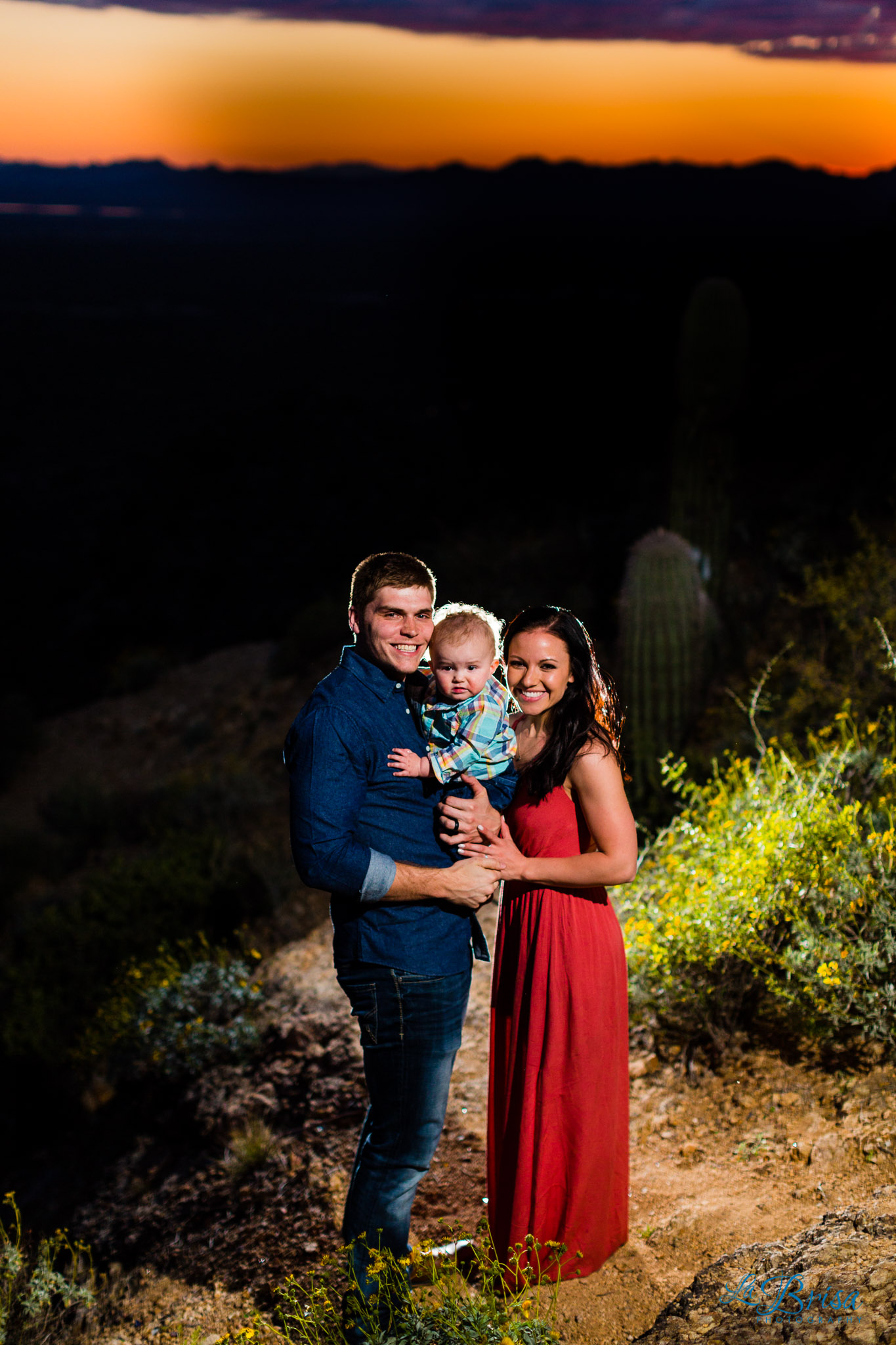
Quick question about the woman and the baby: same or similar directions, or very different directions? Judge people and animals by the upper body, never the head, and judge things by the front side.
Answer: same or similar directions

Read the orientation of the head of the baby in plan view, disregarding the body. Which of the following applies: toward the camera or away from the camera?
toward the camera

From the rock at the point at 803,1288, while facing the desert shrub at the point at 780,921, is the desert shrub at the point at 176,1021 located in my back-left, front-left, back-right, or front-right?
front-left

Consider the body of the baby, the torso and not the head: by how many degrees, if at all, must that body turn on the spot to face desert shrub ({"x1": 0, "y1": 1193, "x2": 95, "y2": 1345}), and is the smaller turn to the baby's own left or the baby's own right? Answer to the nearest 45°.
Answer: approximately 90° to the baby's own right

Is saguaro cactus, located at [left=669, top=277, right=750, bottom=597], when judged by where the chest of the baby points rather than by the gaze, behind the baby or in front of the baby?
behind

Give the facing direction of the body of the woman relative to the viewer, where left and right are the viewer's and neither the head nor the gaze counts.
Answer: facing the viewer and to the left of the viewer
